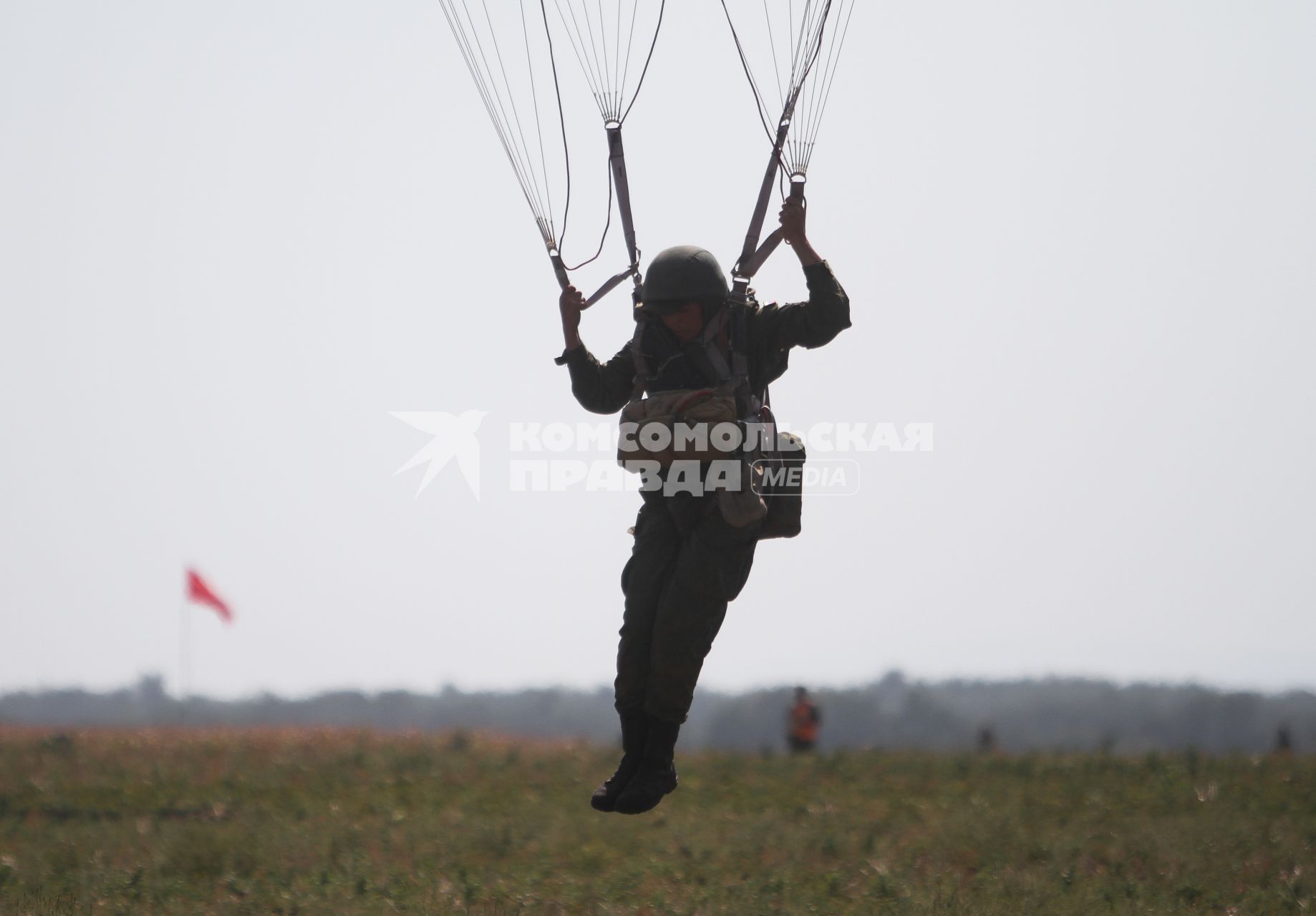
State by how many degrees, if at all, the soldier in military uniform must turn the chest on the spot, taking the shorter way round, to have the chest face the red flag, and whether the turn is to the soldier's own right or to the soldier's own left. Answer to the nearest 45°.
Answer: approximately 135° to the soldier's own right

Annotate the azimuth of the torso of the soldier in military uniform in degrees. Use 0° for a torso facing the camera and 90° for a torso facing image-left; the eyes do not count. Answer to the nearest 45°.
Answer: approximately 45°

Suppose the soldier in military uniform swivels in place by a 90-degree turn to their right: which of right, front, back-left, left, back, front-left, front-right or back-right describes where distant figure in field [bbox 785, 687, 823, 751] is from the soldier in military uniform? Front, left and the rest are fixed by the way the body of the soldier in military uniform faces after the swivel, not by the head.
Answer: front-right
